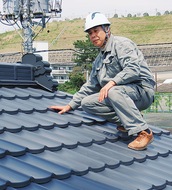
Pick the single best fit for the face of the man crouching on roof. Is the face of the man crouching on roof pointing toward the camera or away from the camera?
toward the camera

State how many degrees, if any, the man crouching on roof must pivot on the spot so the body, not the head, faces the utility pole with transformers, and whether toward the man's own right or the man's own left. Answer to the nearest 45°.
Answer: approximately 135° to the man's own right

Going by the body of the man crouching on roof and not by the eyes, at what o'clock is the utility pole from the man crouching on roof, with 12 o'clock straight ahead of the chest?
The utility pole is roughly at 4 o'clock from the man crouching on roof.

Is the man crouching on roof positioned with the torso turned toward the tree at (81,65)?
no

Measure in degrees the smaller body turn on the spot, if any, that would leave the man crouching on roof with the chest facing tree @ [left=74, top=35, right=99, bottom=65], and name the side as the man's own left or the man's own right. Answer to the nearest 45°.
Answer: approximately 135° to the man's own right

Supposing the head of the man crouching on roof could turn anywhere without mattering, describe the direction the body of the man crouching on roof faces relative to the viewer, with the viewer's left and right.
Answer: facing the viewer and to the left of the viewer
